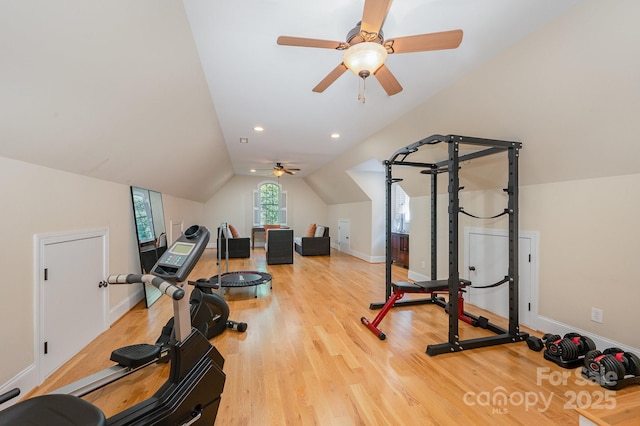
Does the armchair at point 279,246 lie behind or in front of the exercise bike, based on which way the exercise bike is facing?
in front

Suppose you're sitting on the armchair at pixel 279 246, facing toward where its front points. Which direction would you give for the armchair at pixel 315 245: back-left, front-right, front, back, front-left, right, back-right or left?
front-right

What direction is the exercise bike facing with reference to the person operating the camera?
facing away from the viewer and to the right of the viewer

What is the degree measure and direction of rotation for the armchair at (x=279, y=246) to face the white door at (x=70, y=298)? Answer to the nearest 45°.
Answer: approximately 135° to its left

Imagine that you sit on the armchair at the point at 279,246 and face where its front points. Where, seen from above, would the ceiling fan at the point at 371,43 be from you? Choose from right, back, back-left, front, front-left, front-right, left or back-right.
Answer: back

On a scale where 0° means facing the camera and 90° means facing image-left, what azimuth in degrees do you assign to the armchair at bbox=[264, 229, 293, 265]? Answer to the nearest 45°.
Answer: approximately 180°

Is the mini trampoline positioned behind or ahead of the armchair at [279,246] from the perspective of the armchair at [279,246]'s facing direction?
behind

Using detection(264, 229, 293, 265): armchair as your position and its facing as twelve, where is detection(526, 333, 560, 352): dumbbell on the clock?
The dumbbell is roughly at 5 o'clock from the armchair.

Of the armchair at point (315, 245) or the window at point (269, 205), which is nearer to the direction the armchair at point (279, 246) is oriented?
the window

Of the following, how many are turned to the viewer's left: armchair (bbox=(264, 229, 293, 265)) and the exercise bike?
0

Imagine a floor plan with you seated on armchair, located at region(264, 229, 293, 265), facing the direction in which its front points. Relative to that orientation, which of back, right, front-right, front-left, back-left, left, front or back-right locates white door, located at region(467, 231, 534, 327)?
back-right
